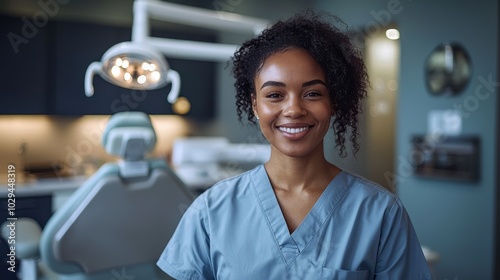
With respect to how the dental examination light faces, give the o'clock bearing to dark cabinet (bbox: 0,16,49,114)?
The dark cabinet is roughly at 5 o'clock from the dental examination light.

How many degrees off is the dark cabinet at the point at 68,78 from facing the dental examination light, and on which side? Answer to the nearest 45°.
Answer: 0° — it already faces it

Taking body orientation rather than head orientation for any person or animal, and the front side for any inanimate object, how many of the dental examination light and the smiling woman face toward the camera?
2

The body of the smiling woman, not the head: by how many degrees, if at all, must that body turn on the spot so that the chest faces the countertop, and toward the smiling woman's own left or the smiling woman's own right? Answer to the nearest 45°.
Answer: approximately 135° to the smiling woman's own right

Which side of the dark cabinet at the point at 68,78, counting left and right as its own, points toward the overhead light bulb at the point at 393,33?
left

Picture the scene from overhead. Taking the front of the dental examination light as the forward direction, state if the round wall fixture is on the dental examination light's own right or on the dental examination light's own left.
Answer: on the dental examination light's own left

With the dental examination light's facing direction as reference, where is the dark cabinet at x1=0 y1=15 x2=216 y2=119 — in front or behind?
behind
